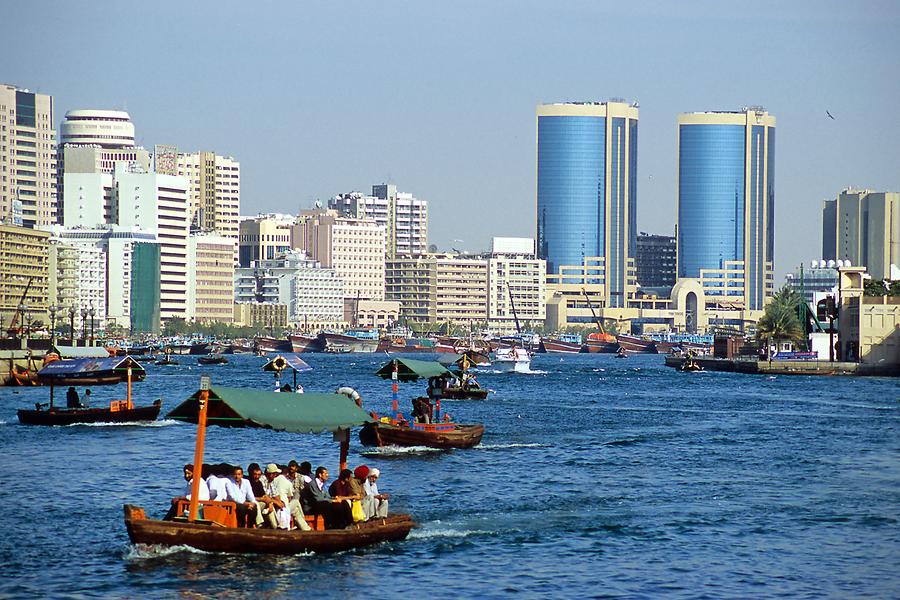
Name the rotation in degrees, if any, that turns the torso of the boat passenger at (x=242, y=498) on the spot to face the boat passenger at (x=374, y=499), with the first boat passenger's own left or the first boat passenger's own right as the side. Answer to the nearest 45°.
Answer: approximately 90° to the first boat passenger's own left

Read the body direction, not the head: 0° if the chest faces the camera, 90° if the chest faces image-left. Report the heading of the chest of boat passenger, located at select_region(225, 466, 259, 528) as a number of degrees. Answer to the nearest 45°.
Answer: approximately 315°

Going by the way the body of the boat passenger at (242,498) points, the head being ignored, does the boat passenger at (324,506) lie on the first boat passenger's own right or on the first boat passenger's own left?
on the first boat passenger's own left

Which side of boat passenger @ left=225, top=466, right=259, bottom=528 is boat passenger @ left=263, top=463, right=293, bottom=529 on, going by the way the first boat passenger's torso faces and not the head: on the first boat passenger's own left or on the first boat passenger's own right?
on the first boat passenger's own left
